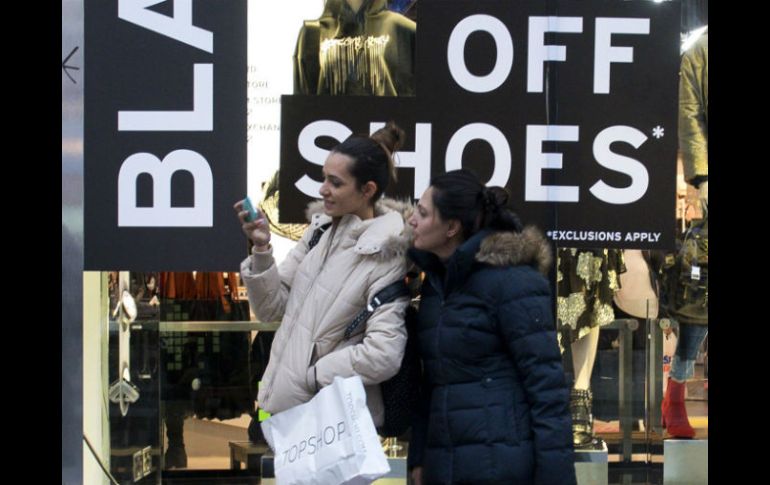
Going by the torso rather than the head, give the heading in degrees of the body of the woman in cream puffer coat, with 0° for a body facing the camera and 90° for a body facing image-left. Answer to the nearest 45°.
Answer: approximately 45°

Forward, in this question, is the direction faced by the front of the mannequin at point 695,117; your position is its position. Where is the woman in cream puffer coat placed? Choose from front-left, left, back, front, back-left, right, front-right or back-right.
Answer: right

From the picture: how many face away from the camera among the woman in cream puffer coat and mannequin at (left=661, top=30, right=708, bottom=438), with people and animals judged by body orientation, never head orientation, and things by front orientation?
0

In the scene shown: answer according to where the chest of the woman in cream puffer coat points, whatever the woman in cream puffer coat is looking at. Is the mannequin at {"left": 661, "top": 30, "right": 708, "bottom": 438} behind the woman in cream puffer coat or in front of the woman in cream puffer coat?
behind

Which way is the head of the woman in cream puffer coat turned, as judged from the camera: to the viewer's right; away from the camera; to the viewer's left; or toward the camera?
to the viewer's left

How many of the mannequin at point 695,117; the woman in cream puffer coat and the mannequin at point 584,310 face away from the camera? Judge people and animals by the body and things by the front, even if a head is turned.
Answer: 0

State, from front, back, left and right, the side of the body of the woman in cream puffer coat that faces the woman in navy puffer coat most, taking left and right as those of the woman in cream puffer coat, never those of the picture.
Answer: left

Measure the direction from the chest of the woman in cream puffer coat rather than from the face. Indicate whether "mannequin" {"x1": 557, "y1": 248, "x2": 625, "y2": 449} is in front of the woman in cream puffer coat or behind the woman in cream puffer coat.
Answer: behind

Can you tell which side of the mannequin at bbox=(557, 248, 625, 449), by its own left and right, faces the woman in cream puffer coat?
right

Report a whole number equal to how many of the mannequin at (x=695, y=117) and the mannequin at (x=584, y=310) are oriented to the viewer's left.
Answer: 0

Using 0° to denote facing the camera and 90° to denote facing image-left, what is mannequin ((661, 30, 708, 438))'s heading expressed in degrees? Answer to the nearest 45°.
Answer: approximately 315°

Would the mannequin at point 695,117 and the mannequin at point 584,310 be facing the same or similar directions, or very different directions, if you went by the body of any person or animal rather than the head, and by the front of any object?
same or similar directions

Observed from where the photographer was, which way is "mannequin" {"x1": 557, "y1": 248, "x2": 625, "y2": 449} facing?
facing the viewer and to the right of the viewer
